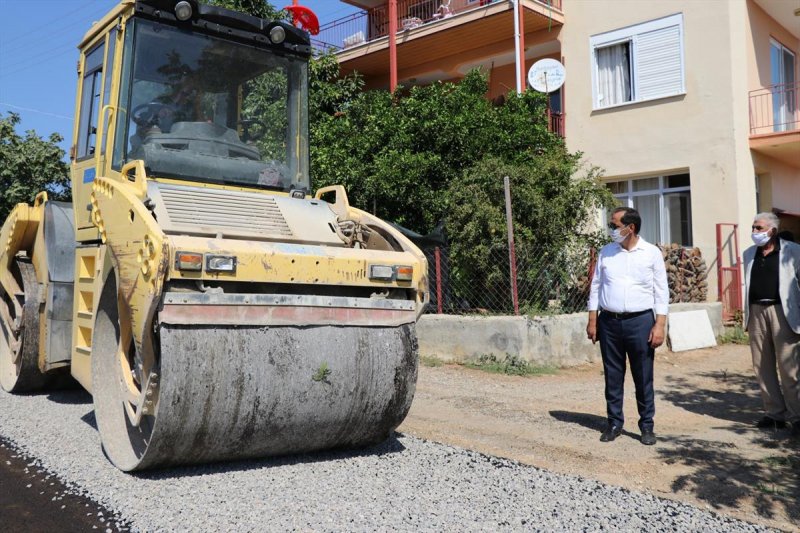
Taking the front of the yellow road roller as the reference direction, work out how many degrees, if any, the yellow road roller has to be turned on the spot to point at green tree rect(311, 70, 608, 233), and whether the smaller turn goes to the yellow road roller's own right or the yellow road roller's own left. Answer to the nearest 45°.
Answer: approximately 90° to the yellow road roller's own left

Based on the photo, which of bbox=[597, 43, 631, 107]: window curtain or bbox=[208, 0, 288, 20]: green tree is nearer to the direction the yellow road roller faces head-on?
the window curtain

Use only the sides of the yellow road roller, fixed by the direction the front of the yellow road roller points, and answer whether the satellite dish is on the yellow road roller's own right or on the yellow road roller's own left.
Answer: on the yellow road roller's own left

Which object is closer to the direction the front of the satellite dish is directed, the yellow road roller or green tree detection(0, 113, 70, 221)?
the yellow road roller

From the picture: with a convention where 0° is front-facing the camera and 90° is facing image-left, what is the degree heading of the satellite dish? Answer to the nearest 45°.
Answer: approximately 0°

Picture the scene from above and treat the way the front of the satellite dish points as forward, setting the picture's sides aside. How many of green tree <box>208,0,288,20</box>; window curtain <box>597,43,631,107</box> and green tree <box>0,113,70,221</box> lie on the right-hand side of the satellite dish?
2

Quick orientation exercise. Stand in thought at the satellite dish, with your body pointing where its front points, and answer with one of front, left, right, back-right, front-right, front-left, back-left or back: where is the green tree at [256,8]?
right

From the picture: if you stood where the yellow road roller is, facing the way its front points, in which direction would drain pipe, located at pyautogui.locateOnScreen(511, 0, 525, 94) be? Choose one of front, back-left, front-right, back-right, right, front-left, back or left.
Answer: left

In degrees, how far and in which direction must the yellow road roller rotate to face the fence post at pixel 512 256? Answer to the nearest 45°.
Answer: approximately 90° to its left

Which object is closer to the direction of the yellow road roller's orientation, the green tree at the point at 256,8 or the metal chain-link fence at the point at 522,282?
the metal chain-link fence

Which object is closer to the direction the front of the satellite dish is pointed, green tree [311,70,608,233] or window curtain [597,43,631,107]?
the green tree
